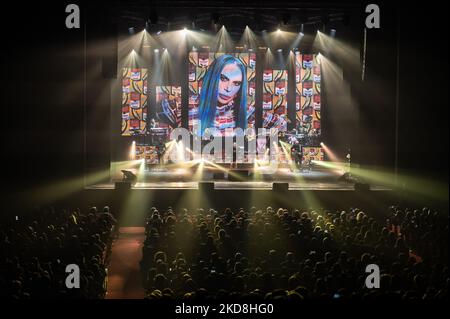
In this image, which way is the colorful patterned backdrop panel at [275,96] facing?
toward the camera

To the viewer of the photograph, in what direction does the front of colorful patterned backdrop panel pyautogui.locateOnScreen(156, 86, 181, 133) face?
facing the viewer

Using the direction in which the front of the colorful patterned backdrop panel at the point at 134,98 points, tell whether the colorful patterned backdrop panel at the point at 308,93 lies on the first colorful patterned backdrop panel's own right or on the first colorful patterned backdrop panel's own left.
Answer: on the first colorful patterned backdrop panel's own left

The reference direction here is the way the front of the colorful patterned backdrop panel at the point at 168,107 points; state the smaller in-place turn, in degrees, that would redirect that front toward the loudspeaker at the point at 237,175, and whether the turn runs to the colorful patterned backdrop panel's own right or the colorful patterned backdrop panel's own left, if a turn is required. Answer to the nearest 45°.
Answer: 0° — it already faces it

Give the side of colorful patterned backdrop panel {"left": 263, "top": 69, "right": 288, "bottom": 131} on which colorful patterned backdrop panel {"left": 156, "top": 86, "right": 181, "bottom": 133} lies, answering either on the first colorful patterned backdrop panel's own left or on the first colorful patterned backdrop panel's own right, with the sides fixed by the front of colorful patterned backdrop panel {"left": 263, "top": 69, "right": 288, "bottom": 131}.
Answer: on the first colorful patterned backdrop panel's own right

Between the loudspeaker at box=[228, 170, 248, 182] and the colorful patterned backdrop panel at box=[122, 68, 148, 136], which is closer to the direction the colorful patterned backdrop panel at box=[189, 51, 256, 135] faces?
the loudspeaker

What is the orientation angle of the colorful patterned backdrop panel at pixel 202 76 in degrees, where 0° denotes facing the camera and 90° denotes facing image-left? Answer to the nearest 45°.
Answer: approximately 0°

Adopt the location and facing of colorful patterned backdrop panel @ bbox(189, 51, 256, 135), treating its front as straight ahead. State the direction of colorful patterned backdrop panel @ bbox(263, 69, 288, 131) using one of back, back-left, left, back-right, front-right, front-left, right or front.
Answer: left

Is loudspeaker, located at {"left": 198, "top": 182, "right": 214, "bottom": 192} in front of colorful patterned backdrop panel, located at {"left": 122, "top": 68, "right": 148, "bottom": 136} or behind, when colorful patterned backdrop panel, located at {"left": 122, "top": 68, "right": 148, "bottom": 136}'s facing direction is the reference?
in front

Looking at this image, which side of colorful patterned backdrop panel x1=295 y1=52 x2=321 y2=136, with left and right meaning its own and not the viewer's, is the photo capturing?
front
